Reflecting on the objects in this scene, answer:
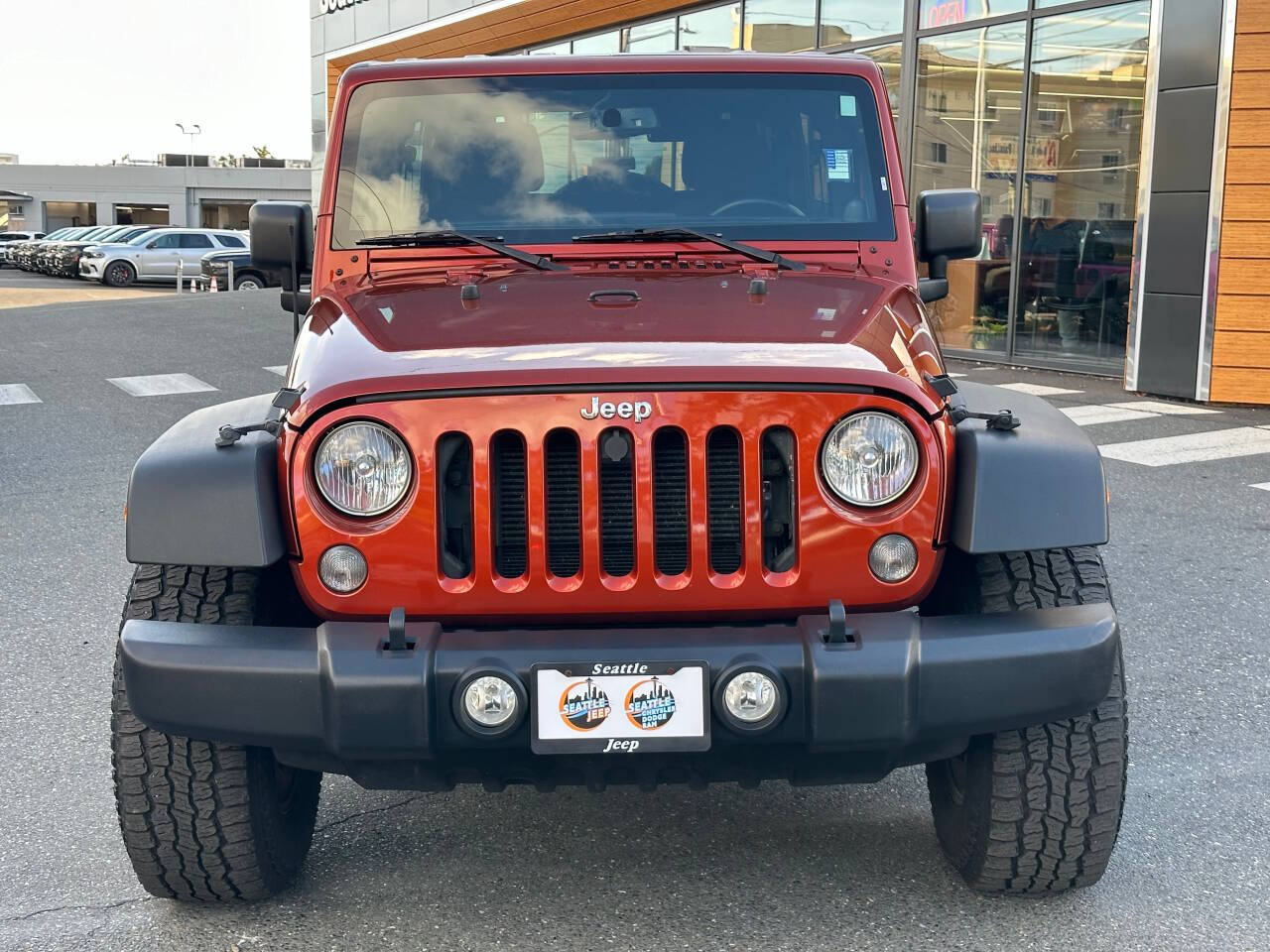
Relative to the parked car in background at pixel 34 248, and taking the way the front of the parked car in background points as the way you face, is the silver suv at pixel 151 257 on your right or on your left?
on your left

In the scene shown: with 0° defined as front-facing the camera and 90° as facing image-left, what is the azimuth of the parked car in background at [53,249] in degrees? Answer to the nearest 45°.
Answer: approximately 45°

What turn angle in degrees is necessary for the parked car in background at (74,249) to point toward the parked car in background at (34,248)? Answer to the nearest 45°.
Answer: approximately 135° to its right

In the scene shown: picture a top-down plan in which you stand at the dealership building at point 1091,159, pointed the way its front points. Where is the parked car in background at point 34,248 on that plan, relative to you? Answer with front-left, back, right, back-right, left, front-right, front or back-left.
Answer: right

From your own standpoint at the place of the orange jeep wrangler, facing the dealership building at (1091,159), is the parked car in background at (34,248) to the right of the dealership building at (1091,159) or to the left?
left

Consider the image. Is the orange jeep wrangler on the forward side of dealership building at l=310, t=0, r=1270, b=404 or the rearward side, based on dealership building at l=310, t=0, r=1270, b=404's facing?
on the forward side

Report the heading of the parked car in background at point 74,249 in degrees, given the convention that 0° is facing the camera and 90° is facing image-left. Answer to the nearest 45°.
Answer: approximately 45°

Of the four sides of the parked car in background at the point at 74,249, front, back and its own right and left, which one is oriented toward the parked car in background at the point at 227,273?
left

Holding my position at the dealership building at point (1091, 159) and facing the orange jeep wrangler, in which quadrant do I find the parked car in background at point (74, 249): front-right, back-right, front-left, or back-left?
back-right

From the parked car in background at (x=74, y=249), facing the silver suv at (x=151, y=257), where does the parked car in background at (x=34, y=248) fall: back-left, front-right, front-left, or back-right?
back-left
